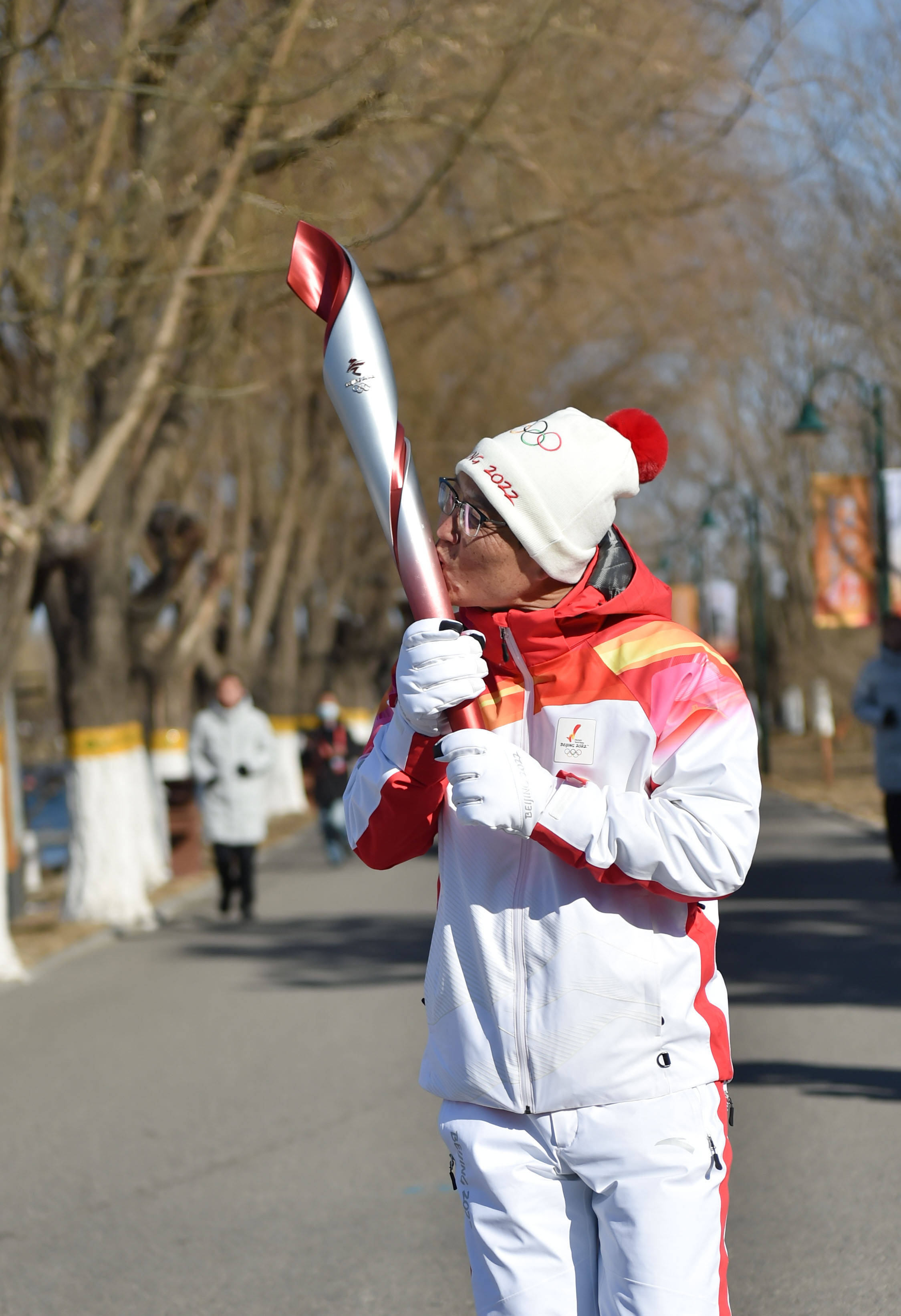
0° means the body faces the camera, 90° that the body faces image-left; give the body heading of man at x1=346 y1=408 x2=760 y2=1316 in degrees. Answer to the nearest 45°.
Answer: approximately 45°

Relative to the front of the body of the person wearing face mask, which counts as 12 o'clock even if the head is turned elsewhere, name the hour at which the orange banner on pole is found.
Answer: The orange banner on pole is roughly at 8 o'clock from the person wearing face mask.

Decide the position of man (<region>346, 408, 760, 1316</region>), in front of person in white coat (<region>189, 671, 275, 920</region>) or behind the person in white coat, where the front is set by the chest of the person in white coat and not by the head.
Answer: in front

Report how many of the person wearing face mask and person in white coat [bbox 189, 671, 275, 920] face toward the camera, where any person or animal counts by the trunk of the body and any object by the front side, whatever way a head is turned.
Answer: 2

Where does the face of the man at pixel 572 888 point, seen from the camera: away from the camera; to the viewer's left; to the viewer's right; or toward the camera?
to the viewer's left

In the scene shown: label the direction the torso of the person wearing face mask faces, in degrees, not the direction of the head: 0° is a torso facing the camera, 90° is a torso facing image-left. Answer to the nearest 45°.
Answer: approximately 0°

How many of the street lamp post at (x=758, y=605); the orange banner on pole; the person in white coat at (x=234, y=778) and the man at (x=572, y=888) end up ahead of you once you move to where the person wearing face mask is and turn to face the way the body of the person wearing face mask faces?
2

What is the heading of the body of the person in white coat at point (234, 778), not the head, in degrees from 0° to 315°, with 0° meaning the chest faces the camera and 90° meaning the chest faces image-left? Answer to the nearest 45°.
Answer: approximately 0°
